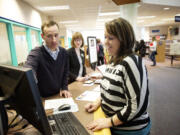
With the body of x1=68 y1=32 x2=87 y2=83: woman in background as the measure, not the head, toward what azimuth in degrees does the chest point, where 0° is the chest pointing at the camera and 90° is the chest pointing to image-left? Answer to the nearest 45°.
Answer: approximately 315°

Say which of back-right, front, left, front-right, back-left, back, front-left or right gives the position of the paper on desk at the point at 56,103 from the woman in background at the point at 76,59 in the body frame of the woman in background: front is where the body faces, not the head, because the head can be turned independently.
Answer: front-right

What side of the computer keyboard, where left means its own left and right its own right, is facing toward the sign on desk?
left

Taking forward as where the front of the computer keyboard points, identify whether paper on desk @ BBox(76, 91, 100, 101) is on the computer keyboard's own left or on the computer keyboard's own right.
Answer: on the computer keyboard's own left

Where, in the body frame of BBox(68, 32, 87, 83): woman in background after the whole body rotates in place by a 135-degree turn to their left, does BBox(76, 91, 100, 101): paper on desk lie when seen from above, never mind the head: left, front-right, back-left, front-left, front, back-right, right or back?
back

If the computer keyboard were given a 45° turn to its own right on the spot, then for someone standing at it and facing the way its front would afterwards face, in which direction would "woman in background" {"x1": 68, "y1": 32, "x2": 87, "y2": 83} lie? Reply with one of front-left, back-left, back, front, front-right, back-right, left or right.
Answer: back-left

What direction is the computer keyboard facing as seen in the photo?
to the viewer's right

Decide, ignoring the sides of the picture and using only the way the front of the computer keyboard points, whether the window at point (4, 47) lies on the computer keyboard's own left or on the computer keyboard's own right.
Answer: on the computer keyboard's own left

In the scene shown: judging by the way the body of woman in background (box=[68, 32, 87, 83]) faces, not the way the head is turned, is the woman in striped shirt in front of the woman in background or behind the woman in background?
in front
